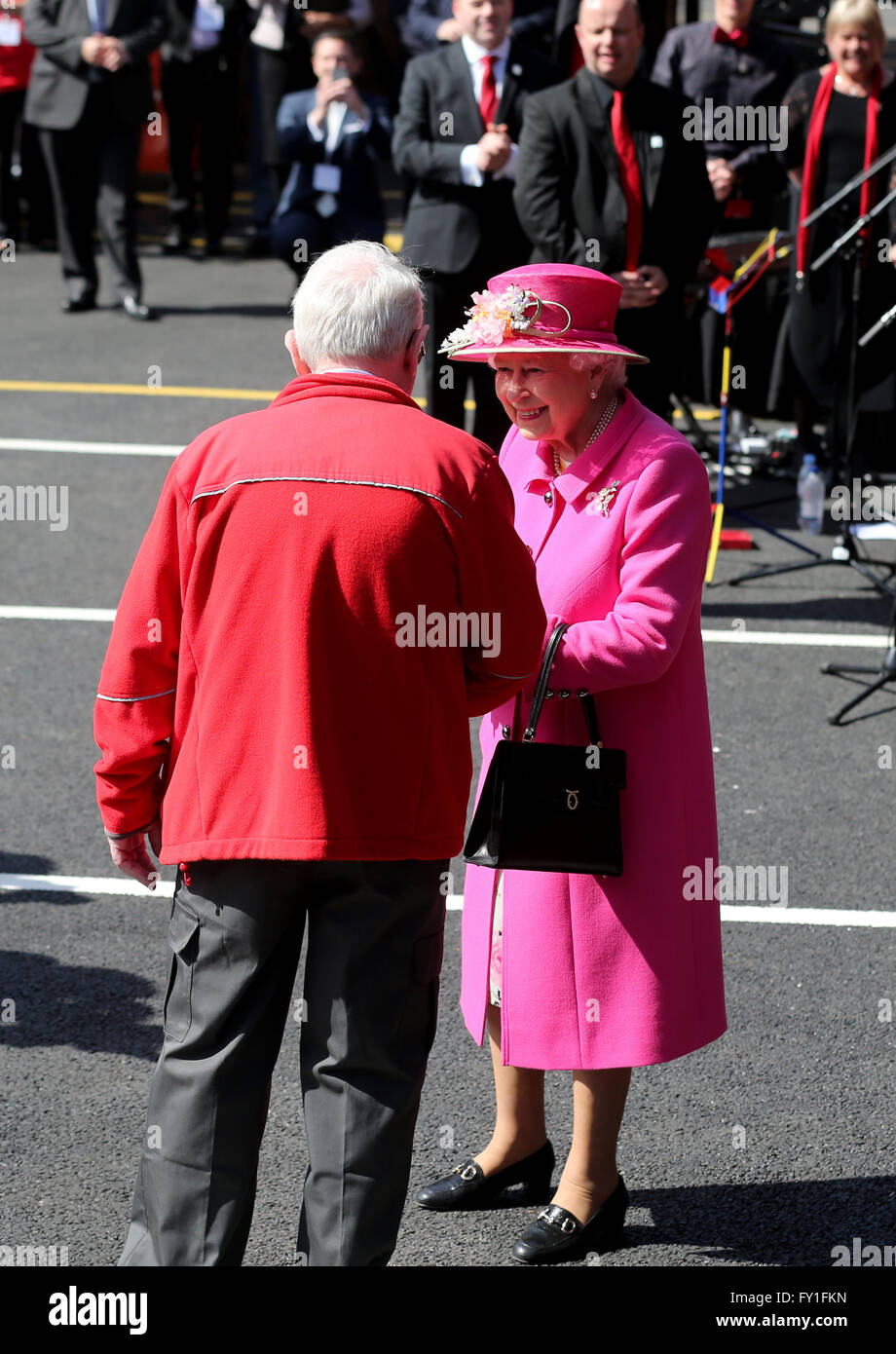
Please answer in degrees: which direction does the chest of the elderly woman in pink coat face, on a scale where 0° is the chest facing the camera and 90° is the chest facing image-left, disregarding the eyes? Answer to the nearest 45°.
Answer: approximately 45°

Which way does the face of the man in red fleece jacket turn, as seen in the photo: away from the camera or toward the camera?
away from the camera

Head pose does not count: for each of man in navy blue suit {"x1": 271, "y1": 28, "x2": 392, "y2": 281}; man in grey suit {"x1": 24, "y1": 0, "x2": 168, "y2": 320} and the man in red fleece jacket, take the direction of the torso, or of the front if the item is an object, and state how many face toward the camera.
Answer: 2

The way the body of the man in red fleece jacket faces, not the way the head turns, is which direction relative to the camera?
away from the camera
